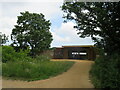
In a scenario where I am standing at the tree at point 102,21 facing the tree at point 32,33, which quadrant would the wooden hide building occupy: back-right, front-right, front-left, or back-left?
front-right

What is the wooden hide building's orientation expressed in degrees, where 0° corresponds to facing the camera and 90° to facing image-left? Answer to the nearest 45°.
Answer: approximately 0°

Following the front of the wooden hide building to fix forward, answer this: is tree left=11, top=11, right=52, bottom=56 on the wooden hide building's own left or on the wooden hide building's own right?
on the wooden hide building's own right

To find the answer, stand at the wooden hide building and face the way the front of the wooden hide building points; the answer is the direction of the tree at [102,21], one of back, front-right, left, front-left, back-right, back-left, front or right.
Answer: front
